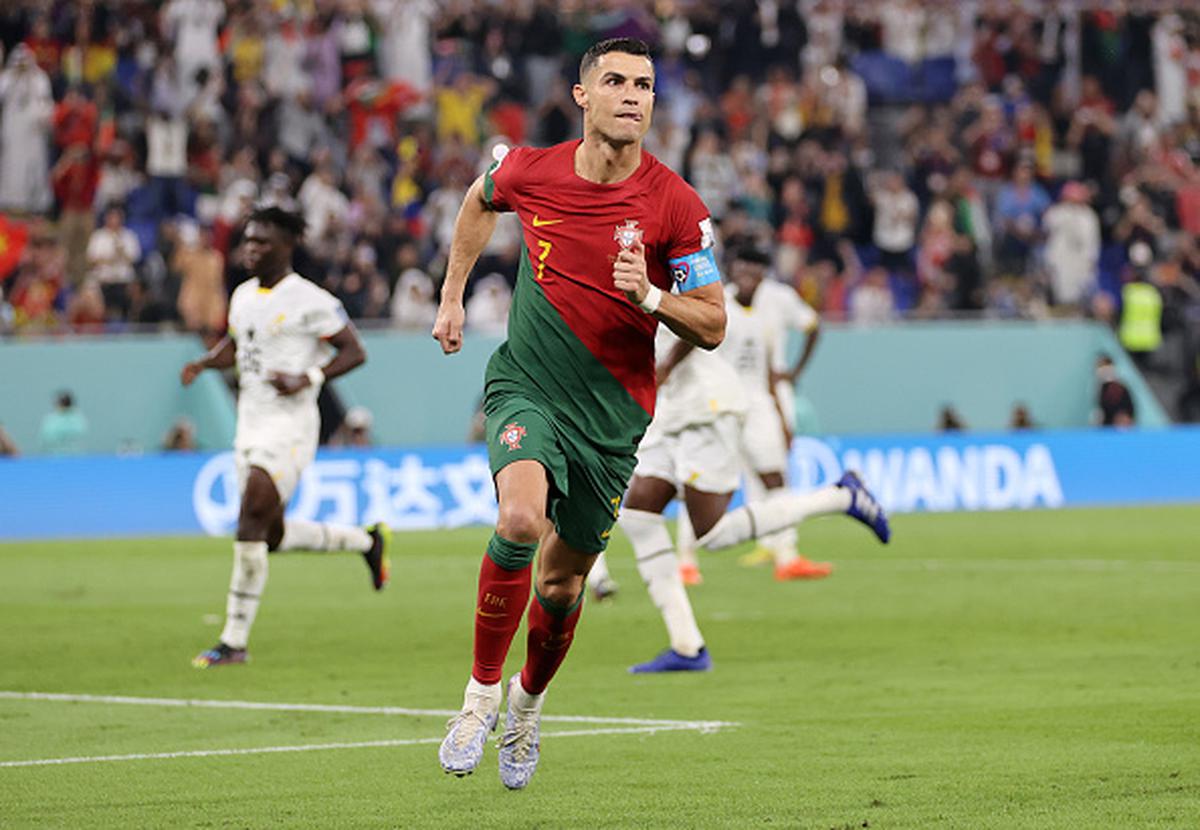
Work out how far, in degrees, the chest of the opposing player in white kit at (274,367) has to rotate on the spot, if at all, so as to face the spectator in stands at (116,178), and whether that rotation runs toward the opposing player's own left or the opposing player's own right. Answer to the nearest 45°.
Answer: approximately 135° to the opposing player's own right

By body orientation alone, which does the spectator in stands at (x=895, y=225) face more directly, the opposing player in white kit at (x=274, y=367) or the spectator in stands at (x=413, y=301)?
the opposing player in white kit

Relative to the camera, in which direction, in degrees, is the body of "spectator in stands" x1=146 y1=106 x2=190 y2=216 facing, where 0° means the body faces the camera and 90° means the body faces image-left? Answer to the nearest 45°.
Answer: approximately 0°

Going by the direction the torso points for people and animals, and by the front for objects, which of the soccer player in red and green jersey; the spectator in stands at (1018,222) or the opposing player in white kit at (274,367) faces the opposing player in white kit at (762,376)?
the spectator in stands

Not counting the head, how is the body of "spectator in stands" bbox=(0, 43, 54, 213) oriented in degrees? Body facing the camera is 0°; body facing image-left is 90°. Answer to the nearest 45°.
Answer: approximately 0°

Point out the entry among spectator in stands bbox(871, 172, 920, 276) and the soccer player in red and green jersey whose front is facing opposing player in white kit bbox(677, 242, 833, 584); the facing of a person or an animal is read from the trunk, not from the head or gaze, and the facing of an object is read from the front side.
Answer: the spectator in stands

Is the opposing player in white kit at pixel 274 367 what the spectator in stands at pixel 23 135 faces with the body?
yes
